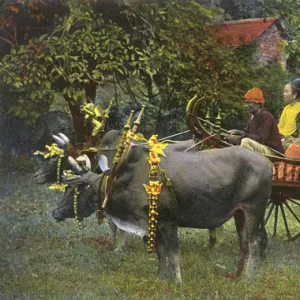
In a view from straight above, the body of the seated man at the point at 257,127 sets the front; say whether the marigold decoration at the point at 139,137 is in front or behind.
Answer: in front

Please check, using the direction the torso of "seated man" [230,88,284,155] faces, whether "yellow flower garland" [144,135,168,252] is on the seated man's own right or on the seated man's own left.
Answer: on the seated man's own left

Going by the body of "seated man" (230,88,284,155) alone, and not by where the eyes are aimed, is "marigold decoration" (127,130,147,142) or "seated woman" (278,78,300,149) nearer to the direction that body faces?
the marigold decoration

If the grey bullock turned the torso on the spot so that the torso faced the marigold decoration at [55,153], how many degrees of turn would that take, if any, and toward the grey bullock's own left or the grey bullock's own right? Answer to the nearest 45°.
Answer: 0° — it already faces it

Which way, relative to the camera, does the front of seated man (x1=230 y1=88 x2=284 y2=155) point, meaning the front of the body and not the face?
to the viewer's left

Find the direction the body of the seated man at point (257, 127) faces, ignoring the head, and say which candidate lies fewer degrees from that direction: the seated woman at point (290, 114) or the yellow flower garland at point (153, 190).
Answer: the yellow flower garland

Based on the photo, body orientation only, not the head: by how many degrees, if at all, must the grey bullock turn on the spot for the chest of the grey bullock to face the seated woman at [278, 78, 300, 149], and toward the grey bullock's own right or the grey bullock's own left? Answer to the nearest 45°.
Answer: approximately 135° to the grey bullock's own right

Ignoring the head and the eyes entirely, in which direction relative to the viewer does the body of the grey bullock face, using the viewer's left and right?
facing to the left of the viewer

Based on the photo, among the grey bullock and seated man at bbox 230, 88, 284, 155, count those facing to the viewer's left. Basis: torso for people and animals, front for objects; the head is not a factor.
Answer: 2

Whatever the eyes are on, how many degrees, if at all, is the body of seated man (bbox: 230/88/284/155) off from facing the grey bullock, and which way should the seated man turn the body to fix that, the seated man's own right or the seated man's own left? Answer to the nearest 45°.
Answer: approximately 45° to the seated man's own left
